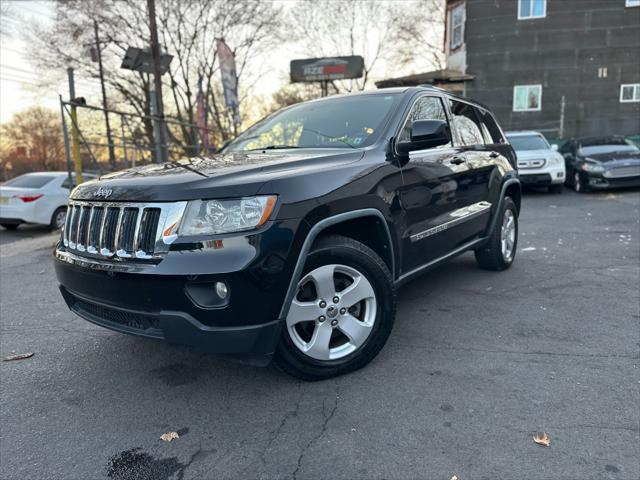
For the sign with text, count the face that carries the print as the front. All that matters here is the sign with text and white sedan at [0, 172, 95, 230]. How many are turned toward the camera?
1

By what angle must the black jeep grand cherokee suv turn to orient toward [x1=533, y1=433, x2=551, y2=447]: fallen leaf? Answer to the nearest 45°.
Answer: approximately 90° to its left

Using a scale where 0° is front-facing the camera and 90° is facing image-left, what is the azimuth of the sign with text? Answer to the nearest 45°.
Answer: approximately 0°

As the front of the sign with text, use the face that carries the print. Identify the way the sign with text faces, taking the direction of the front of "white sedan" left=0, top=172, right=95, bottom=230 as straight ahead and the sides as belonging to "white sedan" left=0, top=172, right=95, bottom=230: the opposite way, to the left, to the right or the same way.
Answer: the opposite way

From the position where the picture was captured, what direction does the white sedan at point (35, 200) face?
facing away from the viewer and to the right of the viewer

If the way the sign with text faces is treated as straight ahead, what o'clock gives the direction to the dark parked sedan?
The dark parked sedan is roughly at 11 o'clock from the sign with text.

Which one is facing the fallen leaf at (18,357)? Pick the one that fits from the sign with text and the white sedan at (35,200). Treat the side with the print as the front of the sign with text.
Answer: the sign with text

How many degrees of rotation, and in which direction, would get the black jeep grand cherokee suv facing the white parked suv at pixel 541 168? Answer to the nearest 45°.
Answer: approximately 180°

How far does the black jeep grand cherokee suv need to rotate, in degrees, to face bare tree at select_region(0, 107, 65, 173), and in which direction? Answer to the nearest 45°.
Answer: approximately 90° to its right

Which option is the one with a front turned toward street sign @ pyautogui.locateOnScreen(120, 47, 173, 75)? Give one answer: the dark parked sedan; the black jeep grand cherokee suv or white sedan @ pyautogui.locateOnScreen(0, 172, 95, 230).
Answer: the white sedan

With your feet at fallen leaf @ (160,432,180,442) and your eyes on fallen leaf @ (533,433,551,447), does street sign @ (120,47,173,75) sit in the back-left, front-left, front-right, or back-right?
back-left
